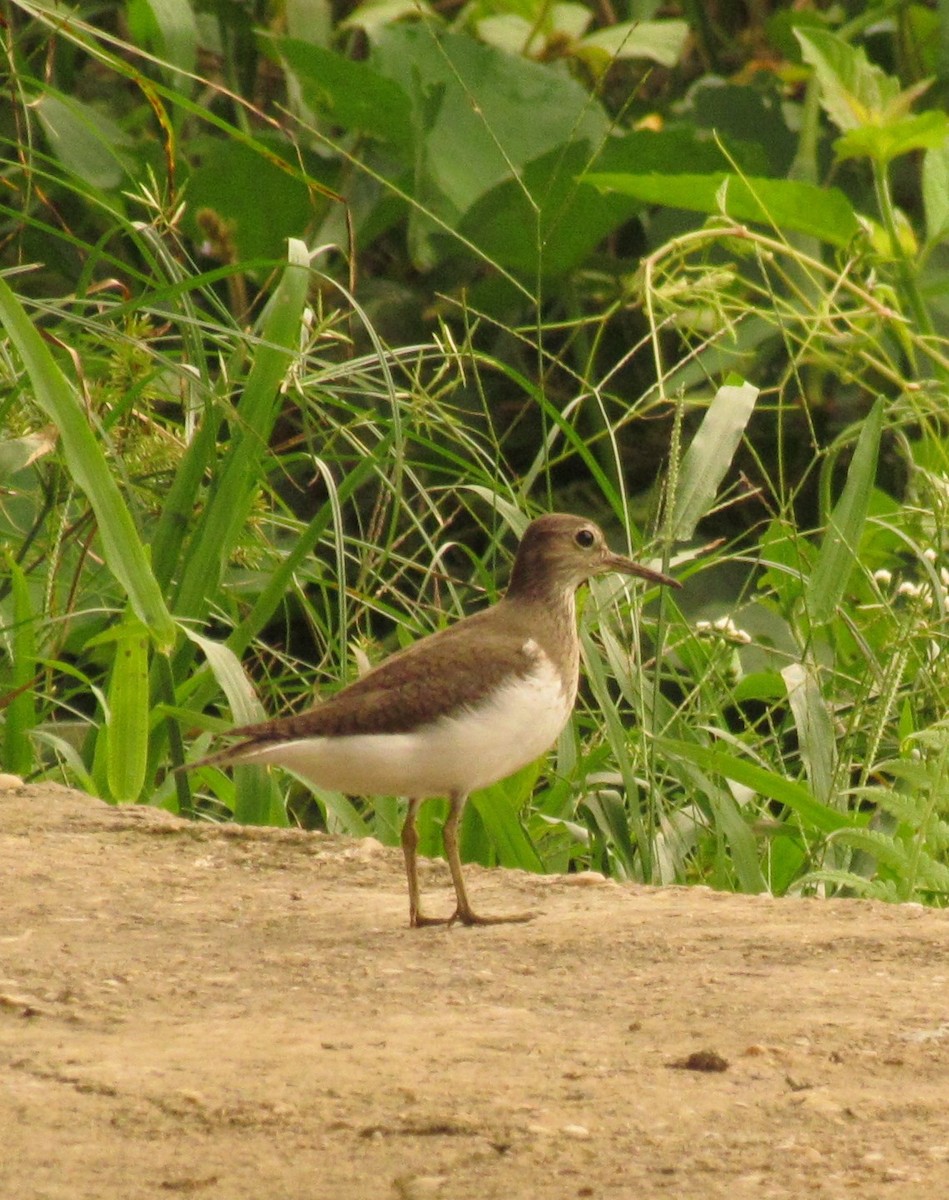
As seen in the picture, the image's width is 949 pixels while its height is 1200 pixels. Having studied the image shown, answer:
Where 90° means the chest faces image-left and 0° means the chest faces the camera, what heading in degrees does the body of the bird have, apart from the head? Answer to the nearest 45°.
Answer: approximately 270°
